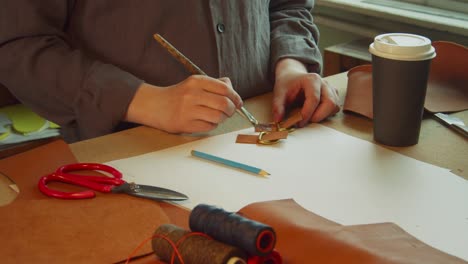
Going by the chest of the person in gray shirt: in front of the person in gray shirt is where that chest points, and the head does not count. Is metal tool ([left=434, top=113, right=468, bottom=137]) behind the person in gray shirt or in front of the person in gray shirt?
in front

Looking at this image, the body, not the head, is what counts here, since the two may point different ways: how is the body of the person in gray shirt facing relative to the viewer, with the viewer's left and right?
facing the viewer and to the right of the viewer

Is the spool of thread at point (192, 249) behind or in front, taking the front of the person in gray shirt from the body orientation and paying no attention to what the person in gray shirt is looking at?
in front

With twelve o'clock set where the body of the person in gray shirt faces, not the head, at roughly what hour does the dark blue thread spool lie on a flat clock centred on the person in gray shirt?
The dark blue thread spool is roughly at 1 o'clock from the person in gray shirt.

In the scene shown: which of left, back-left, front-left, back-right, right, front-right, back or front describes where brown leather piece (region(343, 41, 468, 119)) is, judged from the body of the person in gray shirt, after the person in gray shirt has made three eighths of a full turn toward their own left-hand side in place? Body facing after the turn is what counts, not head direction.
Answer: right

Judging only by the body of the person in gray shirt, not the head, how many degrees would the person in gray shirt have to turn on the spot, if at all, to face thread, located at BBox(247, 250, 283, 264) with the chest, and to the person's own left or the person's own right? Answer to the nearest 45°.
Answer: approximately 45° to the person's own right
